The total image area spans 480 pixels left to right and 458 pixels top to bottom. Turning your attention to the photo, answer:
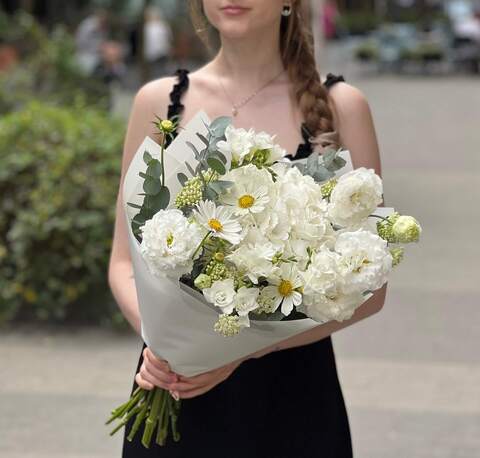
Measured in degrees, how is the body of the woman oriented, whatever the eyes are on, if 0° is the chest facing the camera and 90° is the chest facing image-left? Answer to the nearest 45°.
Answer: approximately 0°

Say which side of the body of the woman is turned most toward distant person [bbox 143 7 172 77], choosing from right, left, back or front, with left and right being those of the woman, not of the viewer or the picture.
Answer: back
